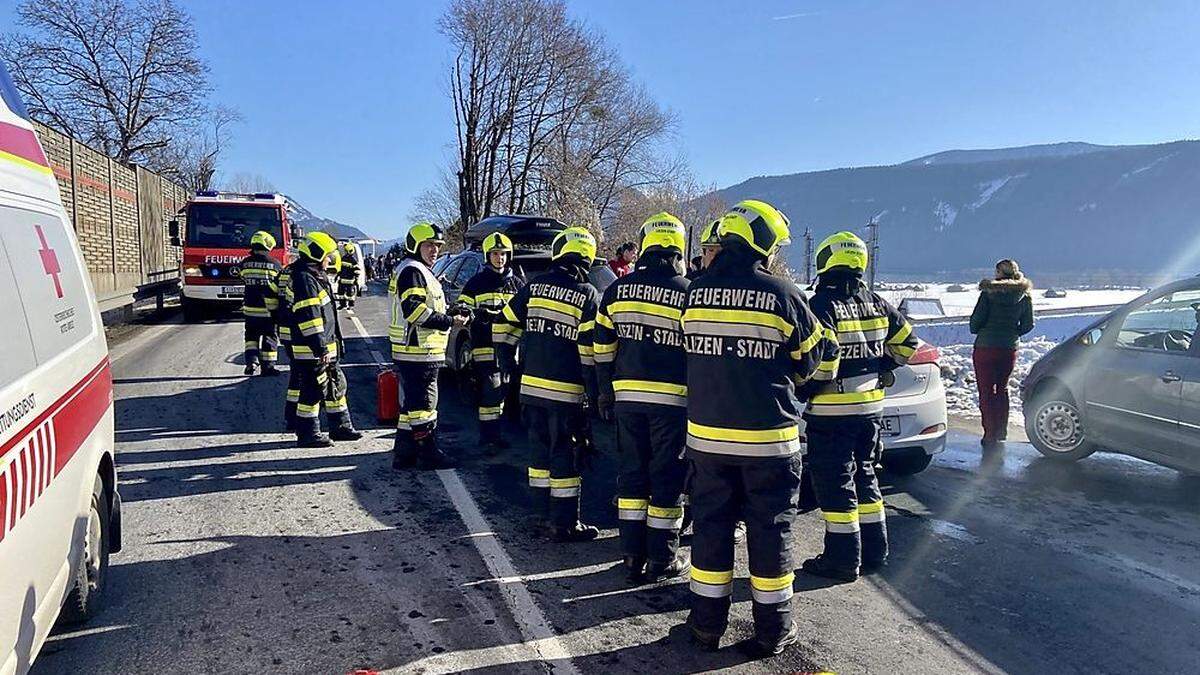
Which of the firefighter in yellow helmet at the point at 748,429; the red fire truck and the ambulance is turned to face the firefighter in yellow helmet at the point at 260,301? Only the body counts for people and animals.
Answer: the red fire truck

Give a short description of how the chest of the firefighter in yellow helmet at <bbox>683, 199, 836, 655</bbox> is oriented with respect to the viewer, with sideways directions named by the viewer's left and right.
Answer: facing away from the viewer and to the right of the viewer

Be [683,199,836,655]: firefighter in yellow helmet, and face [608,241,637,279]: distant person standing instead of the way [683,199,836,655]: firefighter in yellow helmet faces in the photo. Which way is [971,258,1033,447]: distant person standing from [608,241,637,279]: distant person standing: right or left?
right

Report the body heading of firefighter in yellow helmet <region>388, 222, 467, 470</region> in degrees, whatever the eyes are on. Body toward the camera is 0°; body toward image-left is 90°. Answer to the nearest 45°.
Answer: approximately 270°

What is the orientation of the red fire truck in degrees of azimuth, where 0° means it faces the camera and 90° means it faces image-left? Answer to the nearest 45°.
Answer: approximately 0°

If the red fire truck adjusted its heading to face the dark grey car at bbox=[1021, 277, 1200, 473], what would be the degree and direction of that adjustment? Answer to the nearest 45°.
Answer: approximately 45° to its left

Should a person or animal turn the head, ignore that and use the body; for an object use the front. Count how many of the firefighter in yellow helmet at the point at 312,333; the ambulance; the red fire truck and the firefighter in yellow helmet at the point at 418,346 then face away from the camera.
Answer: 0

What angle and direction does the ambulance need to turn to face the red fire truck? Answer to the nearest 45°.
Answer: approximately 135° to its right

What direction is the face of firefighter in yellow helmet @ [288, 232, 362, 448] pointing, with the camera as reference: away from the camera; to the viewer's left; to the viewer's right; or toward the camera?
to the viewer's right

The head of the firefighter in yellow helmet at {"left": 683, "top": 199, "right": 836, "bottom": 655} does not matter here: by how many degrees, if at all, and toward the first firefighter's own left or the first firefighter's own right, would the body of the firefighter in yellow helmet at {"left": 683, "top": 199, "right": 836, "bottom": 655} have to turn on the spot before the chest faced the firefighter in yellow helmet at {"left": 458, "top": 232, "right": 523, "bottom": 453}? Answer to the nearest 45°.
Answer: approximately 90° to the first firefighter's own left

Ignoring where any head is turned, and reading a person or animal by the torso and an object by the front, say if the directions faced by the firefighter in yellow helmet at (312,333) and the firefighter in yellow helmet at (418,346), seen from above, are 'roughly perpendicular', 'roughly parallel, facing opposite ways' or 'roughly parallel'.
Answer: roughly parallel

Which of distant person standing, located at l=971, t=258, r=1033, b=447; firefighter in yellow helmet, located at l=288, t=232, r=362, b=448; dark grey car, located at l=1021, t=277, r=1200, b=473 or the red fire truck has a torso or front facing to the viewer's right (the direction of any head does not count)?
the firefighter in yellow helmet

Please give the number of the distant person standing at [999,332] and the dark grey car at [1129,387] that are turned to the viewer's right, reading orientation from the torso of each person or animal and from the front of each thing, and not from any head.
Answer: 0

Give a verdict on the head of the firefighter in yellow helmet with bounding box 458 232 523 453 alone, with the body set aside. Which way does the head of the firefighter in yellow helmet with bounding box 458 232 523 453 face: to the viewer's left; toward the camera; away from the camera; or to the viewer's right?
toward the camera

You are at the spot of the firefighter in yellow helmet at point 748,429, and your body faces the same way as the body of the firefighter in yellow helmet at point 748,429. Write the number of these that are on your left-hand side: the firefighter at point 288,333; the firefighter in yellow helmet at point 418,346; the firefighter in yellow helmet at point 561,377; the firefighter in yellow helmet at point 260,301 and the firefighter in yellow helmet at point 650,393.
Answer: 5

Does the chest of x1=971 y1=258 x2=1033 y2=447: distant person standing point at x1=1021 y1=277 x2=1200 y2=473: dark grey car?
no

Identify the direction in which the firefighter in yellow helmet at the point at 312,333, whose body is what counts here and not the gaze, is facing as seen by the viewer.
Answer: to the viewer's right
